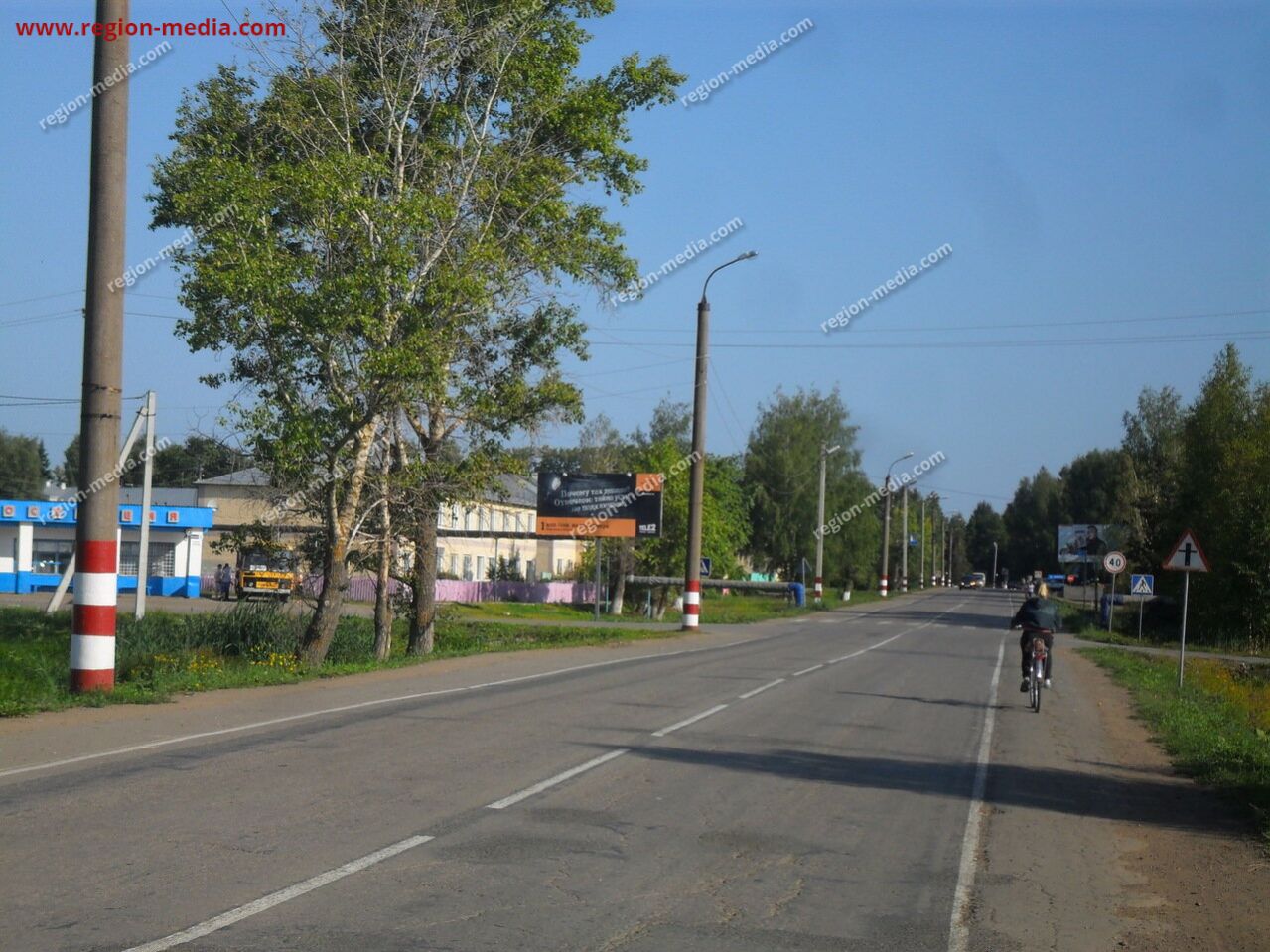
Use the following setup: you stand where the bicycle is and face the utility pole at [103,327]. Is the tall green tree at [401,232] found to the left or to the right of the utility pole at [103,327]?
right

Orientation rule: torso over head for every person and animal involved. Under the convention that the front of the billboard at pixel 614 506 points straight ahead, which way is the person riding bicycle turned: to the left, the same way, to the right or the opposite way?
the opposite way

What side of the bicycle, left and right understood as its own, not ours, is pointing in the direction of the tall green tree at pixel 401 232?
left

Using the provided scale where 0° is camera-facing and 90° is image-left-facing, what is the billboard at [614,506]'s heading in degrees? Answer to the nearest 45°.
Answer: approximately 0°

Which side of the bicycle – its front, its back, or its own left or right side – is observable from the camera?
back

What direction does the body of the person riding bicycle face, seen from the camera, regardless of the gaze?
away from the camera

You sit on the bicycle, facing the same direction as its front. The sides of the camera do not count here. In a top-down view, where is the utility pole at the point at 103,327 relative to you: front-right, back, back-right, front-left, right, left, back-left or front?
back-left
